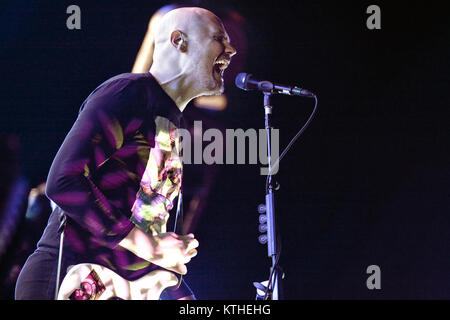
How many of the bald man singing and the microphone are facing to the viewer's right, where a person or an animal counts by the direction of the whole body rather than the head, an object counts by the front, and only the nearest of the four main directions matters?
1

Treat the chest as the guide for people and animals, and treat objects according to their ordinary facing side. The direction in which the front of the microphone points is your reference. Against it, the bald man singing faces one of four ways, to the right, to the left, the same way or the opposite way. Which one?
the opposite way

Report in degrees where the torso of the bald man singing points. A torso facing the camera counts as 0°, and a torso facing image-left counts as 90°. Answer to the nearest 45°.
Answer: approximately 270°

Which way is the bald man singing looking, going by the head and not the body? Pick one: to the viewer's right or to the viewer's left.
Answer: to the viewer's right

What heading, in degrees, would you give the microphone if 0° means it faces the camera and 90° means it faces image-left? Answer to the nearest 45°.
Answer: approximately 90°
